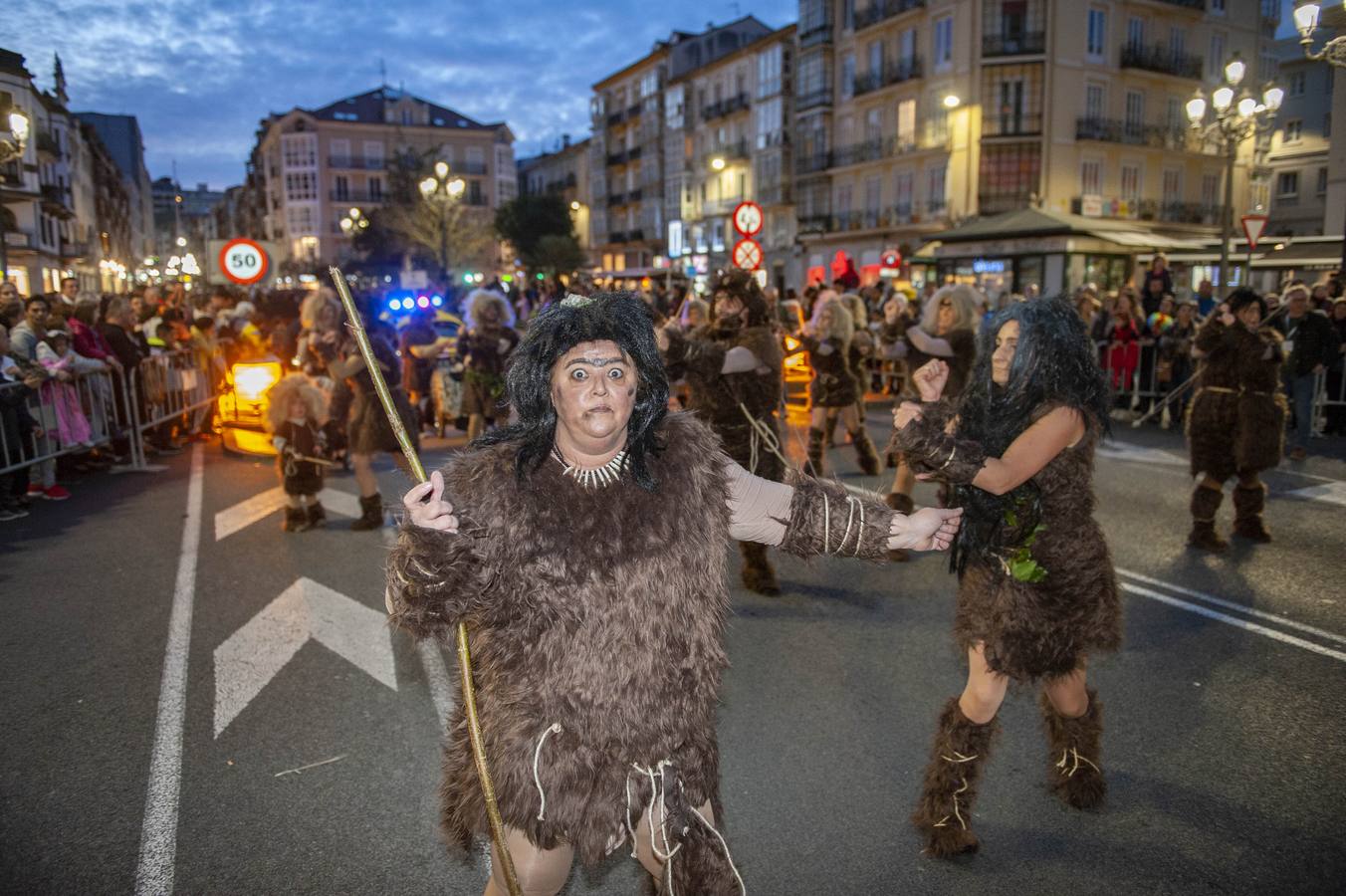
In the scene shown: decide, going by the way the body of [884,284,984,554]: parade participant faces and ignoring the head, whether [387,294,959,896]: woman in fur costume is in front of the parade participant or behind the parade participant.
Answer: in front

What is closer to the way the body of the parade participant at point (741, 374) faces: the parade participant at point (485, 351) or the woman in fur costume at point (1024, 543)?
the woman in fur costume

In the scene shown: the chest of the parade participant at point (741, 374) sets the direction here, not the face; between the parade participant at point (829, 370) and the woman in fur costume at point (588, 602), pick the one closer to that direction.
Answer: the woman in fur costume

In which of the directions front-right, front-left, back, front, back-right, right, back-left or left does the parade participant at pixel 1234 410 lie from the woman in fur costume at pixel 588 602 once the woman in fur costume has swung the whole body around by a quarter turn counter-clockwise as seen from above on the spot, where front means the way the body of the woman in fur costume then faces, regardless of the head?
front-left

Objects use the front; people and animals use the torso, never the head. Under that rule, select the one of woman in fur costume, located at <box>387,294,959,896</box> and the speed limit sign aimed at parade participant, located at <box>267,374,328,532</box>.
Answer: the speed limit sign

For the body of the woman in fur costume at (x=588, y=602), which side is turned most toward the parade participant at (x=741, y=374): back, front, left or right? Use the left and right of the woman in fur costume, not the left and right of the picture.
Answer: back

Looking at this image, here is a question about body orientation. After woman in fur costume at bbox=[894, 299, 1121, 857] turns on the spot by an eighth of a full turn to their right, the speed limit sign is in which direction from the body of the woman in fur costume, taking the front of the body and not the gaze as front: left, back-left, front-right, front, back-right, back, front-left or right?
front-right

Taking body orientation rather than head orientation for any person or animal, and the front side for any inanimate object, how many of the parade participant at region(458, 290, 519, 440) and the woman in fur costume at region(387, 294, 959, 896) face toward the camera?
2

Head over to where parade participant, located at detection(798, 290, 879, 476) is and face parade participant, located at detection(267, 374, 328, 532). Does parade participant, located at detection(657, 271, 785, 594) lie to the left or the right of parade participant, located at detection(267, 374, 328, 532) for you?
left

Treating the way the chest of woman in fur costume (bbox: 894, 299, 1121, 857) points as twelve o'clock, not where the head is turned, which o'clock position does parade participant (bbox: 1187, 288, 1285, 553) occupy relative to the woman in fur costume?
The parade participant is roughly at 5 o'clock from the woman in fur costume.

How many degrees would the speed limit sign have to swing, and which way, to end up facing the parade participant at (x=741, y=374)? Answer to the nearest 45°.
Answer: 0° — it already faces them
